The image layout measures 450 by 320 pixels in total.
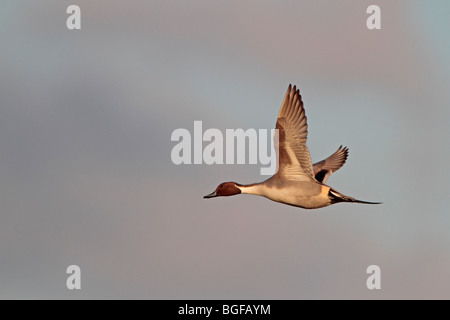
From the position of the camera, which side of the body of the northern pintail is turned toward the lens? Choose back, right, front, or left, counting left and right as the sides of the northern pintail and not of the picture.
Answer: left
